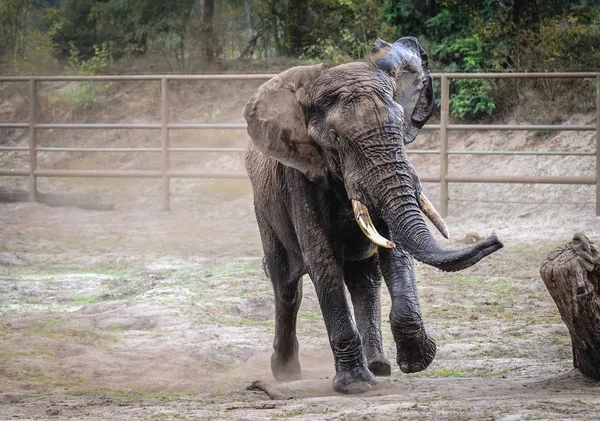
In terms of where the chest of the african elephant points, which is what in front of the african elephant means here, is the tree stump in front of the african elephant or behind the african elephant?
in front

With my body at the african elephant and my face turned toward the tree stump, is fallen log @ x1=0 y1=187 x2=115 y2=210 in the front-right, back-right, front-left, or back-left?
back-left

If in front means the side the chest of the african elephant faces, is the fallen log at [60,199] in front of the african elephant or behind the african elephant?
behind

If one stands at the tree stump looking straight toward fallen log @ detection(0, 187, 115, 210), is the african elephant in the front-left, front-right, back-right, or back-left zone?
front-left

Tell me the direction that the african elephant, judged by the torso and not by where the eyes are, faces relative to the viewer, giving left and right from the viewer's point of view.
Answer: facing the viewer and to the right of the viewer

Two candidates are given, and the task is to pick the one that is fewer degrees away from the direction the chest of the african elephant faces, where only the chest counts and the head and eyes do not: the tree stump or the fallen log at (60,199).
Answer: the tree stump

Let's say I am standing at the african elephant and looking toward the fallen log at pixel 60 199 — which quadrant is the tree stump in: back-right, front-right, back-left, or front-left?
back-right
